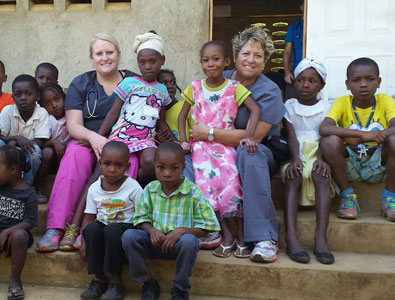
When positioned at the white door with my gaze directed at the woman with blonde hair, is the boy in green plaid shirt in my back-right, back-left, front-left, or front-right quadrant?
front-left

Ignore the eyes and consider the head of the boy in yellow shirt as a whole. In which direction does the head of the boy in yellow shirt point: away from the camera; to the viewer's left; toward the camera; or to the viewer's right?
toward the camera

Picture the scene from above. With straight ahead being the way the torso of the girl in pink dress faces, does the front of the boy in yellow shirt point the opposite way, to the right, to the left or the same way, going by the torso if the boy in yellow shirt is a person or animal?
the same way

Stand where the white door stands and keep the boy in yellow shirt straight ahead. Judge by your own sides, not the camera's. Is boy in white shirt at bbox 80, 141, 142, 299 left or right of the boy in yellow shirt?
right

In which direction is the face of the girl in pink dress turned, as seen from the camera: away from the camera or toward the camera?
toward the camera

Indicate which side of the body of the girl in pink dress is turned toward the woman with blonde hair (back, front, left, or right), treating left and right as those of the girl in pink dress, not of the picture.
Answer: right

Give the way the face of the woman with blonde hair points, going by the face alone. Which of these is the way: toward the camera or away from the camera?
toward the camera

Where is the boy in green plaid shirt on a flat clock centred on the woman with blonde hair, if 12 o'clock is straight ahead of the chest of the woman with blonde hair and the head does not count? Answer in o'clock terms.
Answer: The boy in green plaid shirt is roughly at 11 o'clock from the woman with blonde hair.

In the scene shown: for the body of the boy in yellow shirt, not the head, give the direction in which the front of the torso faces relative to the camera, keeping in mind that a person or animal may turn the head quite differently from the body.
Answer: toward the camera

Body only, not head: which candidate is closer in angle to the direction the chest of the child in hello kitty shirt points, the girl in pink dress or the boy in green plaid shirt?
the boy in green plaid shirt

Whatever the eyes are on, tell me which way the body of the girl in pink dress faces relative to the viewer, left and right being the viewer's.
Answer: facing the viewer

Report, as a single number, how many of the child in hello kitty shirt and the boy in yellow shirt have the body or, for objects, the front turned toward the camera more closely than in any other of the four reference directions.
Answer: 2

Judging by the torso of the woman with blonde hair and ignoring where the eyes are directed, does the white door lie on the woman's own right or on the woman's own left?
on the woman's own left

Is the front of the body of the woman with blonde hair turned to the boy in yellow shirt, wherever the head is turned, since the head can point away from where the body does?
no

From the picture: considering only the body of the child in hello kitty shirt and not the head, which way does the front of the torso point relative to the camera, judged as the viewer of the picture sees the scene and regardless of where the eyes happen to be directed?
toward the camera

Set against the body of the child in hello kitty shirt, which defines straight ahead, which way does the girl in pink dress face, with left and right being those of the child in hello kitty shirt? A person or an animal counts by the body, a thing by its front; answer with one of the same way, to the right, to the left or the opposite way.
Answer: the same way

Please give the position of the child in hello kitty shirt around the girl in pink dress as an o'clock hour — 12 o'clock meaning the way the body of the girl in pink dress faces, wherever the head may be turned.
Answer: The child in hello kitty shirt is roughly at 4 o'clock from the girl in pink dress.
